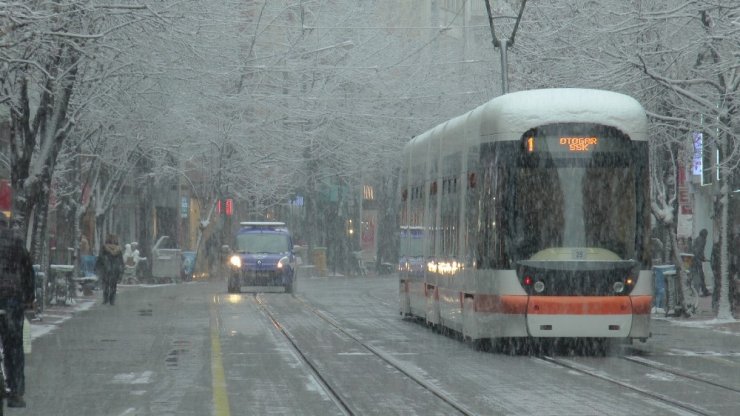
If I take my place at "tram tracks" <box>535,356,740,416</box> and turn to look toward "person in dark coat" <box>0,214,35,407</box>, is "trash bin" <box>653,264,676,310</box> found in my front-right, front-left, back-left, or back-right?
back-right

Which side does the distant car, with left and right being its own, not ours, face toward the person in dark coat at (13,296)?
front

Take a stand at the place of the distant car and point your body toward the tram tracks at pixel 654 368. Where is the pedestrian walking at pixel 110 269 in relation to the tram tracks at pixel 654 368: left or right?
right

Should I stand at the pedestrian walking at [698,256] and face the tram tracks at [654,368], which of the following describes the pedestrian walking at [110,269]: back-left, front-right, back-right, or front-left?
front-right

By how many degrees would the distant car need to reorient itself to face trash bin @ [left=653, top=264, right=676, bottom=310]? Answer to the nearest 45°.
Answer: approximately 45° to its left

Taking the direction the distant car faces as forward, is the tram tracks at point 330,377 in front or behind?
in front

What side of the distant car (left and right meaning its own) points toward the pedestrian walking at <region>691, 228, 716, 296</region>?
left

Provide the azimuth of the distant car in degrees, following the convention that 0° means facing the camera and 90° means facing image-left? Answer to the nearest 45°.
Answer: approximately 0°

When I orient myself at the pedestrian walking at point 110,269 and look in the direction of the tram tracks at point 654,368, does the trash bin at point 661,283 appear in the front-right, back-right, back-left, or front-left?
front-left

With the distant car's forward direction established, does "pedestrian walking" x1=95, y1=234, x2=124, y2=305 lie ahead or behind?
ahead
